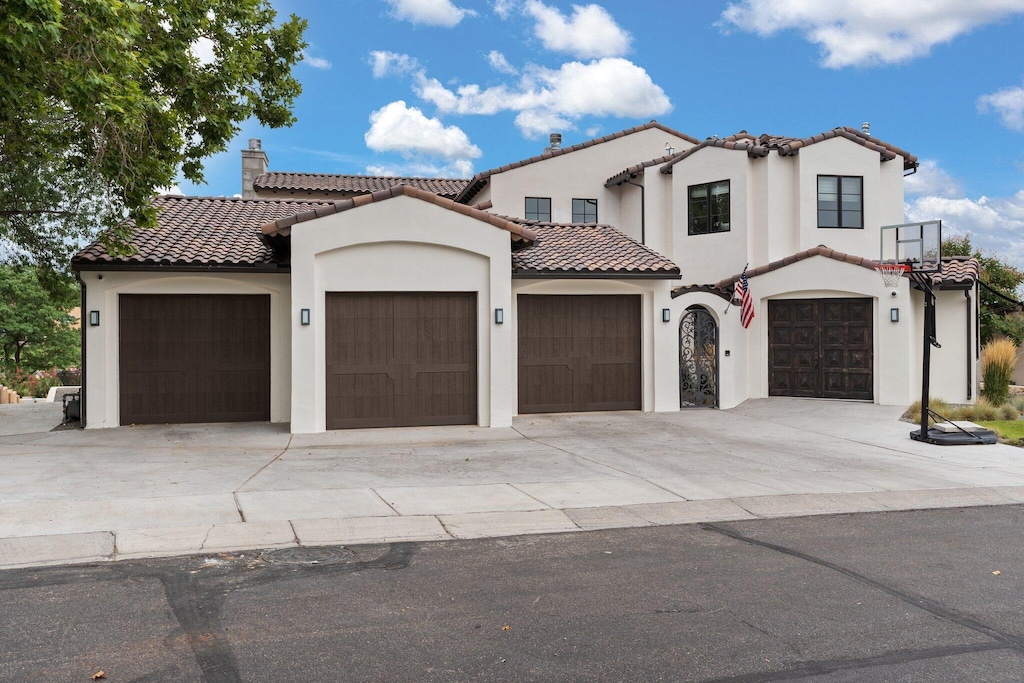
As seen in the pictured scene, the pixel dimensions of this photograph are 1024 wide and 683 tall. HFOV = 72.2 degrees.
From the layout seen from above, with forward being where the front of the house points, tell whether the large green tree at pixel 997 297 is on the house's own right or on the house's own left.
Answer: on the house's own left

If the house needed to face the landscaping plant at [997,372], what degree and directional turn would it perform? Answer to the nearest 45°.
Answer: approximately 90° to its left

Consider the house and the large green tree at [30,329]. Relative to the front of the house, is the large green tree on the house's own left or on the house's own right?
on the house's own right

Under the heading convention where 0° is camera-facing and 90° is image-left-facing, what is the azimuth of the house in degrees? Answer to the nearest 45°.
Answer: approximately 0°

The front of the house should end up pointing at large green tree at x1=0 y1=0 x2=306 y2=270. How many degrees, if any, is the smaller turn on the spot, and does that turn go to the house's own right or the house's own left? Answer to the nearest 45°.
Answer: approximately 90° to the house's own right
